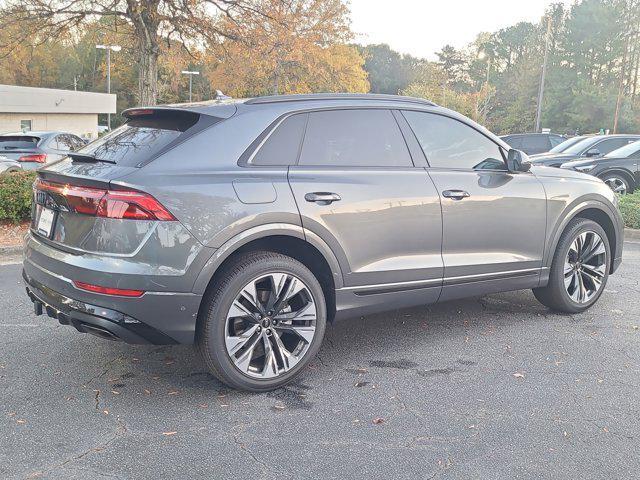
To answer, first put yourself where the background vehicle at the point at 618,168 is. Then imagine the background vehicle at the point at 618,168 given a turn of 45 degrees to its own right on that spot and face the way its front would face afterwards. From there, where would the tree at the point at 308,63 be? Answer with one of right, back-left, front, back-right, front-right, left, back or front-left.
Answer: front-right

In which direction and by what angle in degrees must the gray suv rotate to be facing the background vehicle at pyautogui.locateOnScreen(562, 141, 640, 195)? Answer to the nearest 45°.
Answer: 0° — it already faces it

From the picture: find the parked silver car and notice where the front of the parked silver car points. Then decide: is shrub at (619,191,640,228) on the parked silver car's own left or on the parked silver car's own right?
on the parked silver car's own right

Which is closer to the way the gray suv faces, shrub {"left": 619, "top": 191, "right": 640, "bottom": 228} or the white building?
the shrub

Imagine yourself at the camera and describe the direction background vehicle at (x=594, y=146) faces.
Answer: facing the viewer and to the left of the viewer

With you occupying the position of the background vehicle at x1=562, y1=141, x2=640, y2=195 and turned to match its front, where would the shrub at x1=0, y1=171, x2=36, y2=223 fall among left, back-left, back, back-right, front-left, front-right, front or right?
front

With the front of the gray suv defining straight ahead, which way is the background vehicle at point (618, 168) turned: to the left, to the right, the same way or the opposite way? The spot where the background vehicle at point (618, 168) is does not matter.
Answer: the opposite way

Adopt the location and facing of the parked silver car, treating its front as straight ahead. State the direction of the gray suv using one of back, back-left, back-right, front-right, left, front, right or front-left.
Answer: back-right

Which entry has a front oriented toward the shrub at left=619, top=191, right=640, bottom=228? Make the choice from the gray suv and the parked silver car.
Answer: the gray suv

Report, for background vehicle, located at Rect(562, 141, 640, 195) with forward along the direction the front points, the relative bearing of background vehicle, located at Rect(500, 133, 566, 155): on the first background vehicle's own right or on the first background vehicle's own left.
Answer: on the first background vehicle's own right

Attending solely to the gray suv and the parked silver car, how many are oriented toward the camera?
0

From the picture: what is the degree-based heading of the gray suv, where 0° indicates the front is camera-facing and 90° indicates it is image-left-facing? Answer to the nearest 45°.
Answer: approximately 225°

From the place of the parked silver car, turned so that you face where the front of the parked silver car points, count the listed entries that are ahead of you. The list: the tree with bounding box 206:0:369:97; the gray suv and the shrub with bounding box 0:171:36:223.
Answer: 1

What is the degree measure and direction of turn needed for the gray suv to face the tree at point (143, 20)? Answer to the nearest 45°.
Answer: approximately 45° to its left

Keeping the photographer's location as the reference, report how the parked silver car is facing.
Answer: facing away from the viewer and to the right of the viewer
